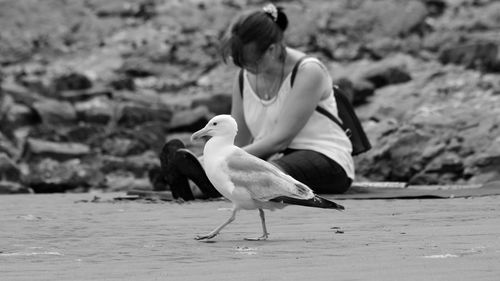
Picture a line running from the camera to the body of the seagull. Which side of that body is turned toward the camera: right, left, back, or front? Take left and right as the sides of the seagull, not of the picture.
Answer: left

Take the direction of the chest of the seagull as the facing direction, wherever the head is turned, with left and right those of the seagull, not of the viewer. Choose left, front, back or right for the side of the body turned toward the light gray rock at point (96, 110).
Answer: right

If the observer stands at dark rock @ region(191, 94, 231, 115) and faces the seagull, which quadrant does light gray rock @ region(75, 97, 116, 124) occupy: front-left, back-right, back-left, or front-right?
back-right

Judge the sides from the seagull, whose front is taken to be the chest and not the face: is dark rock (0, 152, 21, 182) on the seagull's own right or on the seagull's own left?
on the seagull's own right

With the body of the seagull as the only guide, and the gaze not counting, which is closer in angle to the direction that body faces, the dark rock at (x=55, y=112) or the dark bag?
the dark rock
